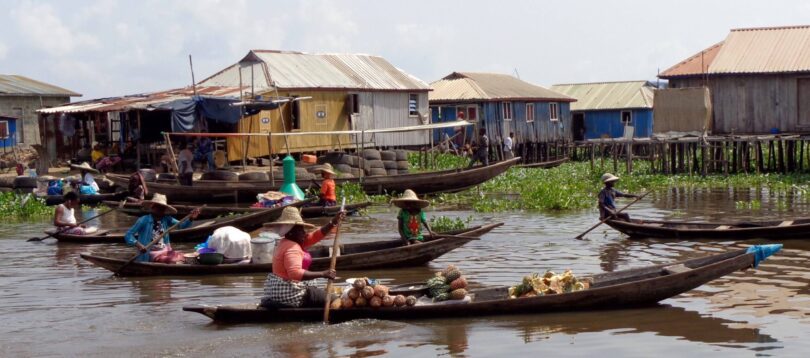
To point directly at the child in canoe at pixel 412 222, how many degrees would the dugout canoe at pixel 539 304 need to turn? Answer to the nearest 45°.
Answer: approximately 135° to its left

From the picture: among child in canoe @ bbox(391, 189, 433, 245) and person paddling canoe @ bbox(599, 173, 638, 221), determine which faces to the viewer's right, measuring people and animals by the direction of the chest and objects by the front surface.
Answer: the person paddling canoe

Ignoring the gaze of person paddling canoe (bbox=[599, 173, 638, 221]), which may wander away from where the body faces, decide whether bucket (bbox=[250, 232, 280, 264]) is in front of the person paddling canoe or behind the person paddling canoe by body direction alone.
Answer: behind

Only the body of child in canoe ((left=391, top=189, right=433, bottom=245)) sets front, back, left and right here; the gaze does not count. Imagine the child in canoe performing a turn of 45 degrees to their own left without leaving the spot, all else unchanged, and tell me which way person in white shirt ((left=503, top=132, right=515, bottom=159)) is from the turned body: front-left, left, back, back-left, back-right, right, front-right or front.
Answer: back-left

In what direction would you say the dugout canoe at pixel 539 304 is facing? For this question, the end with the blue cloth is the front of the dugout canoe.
to the viewer's right
